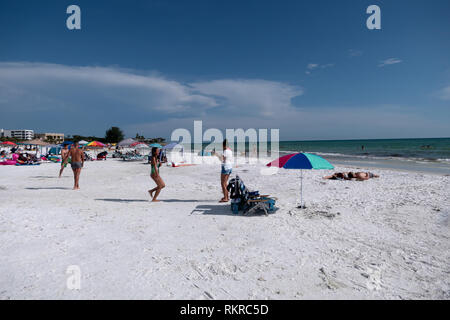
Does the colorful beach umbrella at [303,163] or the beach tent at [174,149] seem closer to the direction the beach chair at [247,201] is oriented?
the colorful beach umbrella

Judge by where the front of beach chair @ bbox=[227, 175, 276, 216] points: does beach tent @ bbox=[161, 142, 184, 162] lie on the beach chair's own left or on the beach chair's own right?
on the beach chair's own left

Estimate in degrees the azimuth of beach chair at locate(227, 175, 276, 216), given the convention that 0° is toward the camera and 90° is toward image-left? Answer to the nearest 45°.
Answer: approximately 270°

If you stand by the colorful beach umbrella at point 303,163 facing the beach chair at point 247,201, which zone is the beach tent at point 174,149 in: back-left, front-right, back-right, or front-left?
front-right

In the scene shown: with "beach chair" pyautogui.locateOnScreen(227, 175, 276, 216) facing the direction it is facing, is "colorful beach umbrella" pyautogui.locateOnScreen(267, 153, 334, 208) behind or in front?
in front
